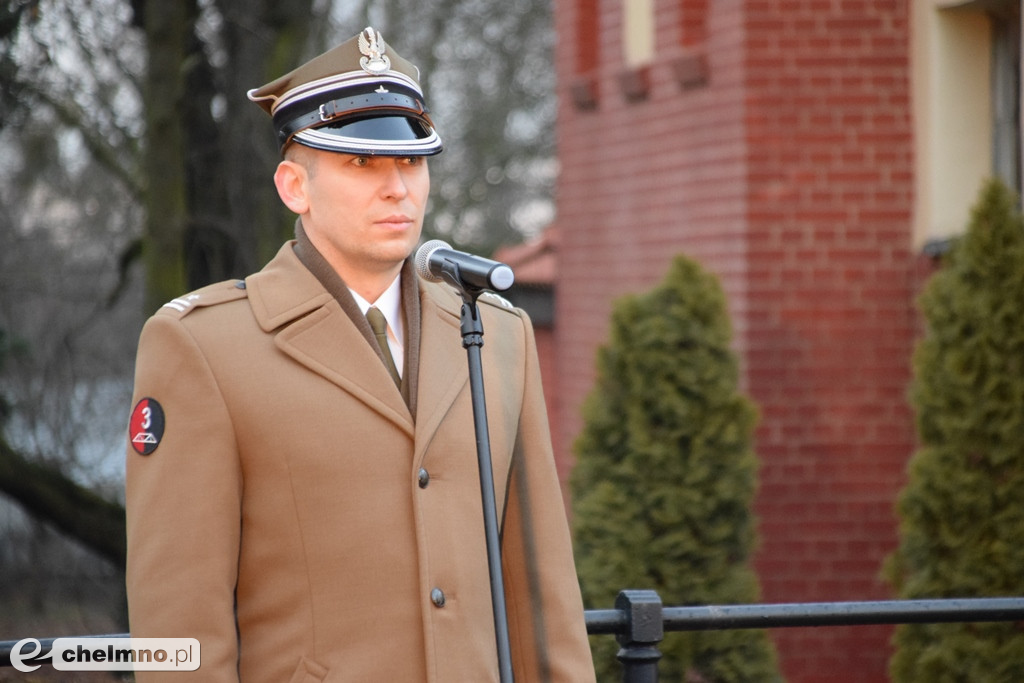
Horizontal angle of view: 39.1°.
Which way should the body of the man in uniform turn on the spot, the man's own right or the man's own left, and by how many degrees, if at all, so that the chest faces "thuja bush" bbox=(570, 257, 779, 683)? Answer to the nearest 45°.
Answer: approximately 135° to the man's own left

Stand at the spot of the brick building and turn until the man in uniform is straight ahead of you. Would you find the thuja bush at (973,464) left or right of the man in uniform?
left

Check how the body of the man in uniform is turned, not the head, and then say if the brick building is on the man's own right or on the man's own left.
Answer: on the man's own left

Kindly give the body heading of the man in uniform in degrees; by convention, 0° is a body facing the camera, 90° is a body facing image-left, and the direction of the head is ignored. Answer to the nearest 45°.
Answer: approximately 315°

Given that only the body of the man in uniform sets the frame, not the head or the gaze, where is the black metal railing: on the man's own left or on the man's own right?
on the man's own left

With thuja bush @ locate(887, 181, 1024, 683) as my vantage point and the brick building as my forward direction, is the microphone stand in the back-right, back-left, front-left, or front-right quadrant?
back-left

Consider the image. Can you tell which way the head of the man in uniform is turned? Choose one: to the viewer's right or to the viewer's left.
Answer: to the viewer's right
